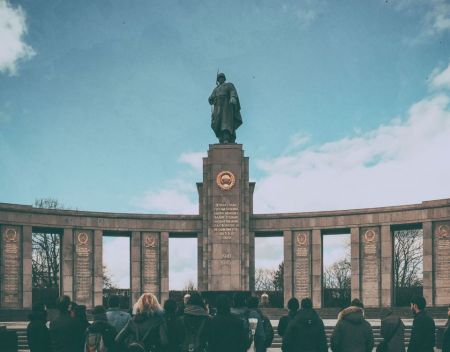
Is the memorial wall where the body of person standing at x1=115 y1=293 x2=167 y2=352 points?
yes

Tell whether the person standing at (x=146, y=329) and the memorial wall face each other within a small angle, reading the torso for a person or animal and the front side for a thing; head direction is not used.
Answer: yes

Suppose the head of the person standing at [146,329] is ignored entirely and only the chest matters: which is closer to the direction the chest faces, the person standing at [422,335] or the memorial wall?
the memorial wall

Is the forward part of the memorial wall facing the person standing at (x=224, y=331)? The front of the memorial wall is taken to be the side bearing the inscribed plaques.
yes

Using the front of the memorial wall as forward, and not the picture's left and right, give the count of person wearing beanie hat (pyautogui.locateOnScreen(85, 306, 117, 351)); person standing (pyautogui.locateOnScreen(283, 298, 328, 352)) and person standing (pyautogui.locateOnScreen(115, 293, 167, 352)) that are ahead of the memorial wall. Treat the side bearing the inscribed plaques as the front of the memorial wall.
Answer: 3

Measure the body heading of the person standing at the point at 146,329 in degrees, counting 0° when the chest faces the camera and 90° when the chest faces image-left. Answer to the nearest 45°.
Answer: approximately 180°

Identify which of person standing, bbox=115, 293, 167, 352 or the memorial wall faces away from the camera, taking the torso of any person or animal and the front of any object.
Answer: the person standing

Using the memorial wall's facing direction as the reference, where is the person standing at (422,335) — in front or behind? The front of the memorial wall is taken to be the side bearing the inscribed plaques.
in front

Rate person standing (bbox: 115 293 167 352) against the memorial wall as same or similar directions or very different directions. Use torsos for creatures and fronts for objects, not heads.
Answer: very different directions

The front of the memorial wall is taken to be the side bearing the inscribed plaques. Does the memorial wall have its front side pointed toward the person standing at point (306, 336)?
yes

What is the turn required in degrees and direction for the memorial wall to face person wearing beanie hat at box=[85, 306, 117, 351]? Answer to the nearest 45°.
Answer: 0° — it already faces them

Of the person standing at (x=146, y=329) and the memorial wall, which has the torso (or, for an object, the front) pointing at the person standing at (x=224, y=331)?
the memorial wall

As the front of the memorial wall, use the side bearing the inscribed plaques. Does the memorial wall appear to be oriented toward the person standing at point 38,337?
yes

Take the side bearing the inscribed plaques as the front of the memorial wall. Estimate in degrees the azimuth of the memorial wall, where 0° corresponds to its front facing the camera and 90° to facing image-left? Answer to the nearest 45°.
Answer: approximately 0°

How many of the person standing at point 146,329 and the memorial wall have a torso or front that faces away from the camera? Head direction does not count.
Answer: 1
